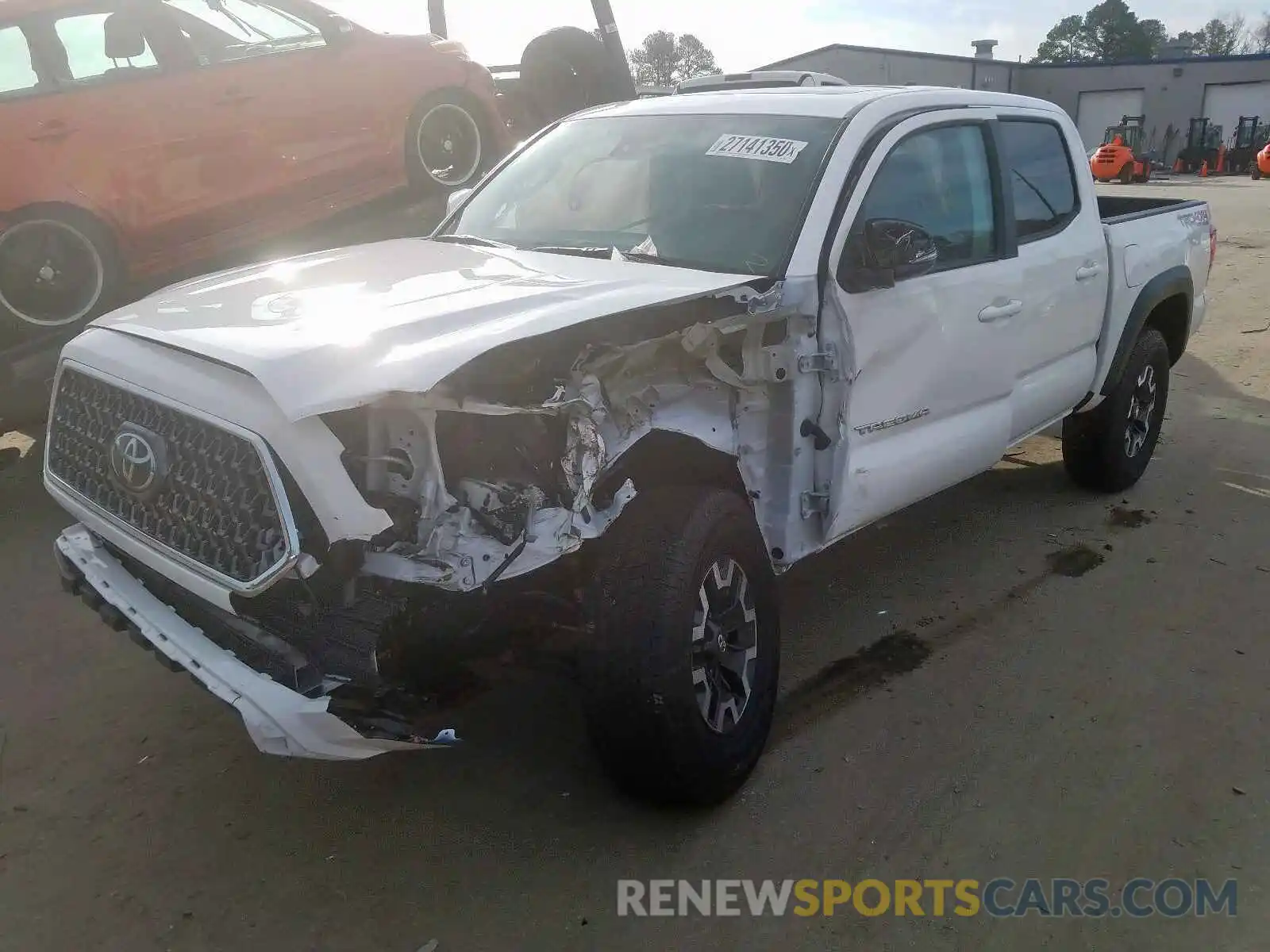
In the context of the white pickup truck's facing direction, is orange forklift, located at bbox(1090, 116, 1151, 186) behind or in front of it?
behind

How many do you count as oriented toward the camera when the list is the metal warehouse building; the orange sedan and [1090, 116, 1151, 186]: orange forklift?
1

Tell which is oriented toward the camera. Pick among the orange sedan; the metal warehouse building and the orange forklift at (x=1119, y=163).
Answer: the metal warehouse building

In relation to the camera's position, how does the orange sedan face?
facing away from the viewer and to the right of the viewer

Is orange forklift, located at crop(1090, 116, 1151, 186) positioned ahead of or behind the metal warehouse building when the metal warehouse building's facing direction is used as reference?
ahead

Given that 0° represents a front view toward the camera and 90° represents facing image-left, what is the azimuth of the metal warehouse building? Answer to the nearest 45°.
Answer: approximately 0°

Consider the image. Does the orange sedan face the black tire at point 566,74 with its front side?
yes

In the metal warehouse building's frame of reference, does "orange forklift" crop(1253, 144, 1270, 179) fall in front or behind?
in front

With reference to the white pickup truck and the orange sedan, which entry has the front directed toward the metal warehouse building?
the orange sedan

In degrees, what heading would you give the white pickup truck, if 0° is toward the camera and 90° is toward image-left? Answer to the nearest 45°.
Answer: approximately 45°

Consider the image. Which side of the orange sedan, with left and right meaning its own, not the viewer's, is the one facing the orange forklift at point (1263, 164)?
front
